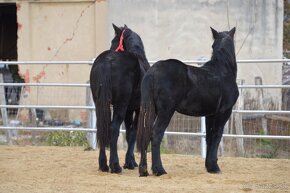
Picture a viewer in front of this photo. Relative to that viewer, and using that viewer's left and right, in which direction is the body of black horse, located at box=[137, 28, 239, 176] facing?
facing away from the viewer and to the right of the viewer

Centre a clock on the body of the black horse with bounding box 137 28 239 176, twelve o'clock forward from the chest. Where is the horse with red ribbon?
The horse with red ribbon is roughly at 8 o'clock from the black horse.
